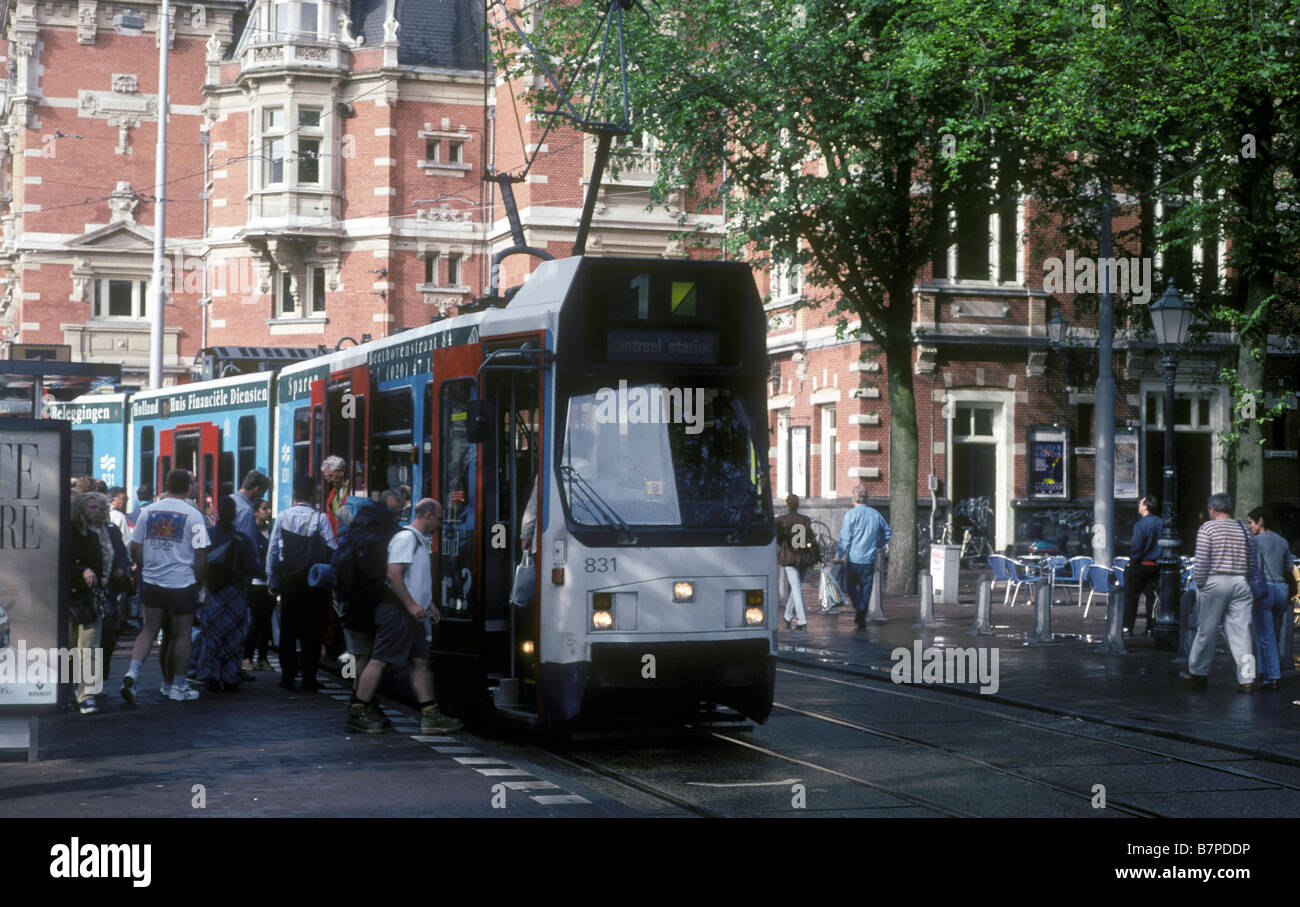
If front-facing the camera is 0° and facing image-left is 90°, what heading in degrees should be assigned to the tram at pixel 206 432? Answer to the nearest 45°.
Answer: approximately 315°

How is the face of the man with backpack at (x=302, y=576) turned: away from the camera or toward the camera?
away from the camera

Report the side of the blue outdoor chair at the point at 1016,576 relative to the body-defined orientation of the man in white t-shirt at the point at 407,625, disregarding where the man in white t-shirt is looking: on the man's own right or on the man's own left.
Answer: on the man's own left

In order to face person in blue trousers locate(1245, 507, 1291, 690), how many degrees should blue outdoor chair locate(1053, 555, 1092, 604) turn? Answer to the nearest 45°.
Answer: approximately 90° to its left

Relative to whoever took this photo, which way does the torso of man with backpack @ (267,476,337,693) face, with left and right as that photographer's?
facing away from the viewer

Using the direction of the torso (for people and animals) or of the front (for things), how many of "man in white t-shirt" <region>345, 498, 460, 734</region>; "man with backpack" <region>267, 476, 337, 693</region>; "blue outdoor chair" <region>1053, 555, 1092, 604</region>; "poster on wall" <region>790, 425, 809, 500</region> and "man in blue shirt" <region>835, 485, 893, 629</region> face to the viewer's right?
1

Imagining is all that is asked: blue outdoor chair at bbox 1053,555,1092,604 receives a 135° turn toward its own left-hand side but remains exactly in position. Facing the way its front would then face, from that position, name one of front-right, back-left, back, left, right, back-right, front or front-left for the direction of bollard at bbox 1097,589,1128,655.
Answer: front-right

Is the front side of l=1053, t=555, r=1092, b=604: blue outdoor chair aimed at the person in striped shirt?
no

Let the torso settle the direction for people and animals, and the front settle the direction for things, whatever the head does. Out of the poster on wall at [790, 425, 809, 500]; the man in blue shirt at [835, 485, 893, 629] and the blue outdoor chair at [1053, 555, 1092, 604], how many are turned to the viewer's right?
0

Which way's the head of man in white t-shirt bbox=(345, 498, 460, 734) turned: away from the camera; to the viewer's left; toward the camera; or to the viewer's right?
to the viewer's right
